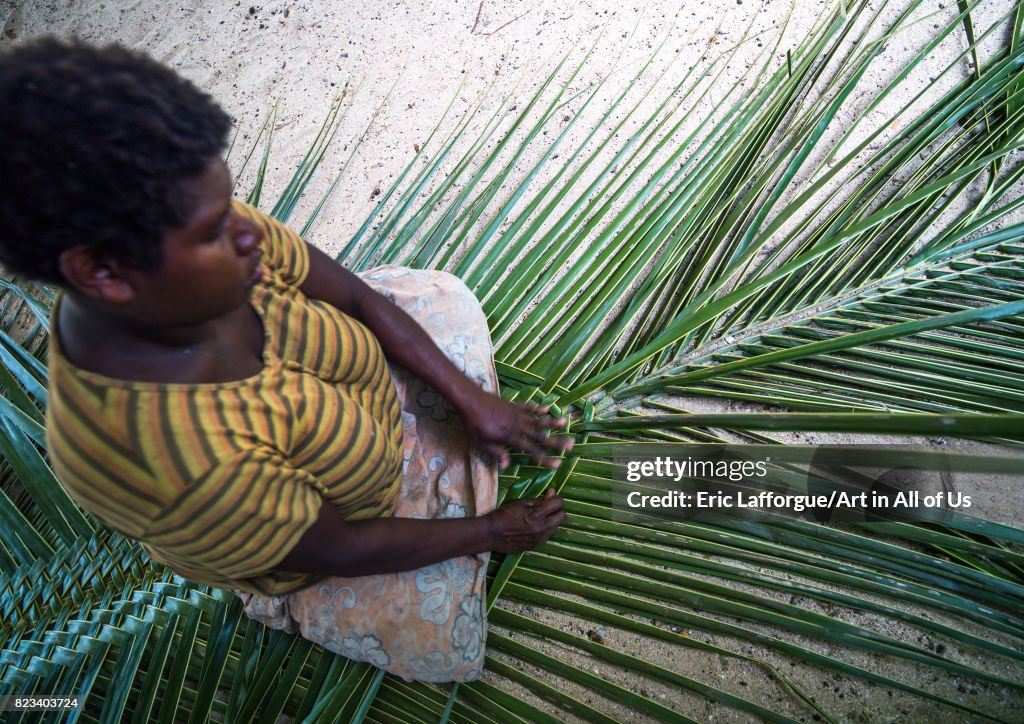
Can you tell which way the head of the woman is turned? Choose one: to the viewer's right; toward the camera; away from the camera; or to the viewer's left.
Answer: to the viewer's right

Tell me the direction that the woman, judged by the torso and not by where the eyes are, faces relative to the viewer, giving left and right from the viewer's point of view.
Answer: facing to the right of the viewer
